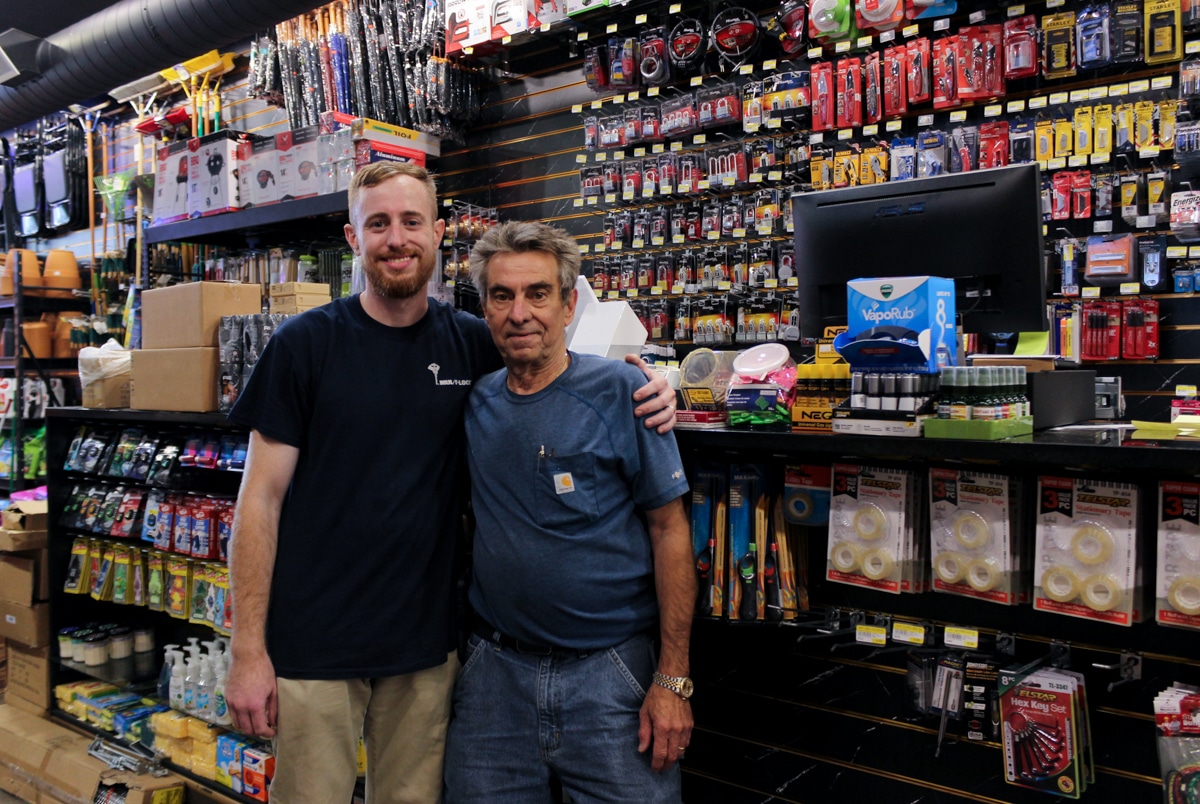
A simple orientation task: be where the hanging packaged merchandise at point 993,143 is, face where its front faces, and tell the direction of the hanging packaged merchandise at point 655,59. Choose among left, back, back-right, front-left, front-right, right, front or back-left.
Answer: right

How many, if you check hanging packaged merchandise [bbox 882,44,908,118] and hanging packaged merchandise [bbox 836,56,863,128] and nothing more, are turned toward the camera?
2

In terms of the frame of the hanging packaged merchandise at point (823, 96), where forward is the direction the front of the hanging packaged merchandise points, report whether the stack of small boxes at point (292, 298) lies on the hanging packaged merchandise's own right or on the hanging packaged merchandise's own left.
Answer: on the hanging packaged merchandise's own right

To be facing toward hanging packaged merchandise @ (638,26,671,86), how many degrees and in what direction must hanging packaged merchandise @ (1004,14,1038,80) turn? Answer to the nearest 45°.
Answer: approximately 90° to its right

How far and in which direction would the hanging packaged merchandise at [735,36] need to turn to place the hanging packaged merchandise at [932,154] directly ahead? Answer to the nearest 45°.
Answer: approximately 90° to its left

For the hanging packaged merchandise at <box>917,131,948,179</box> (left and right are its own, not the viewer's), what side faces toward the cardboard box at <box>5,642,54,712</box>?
right
